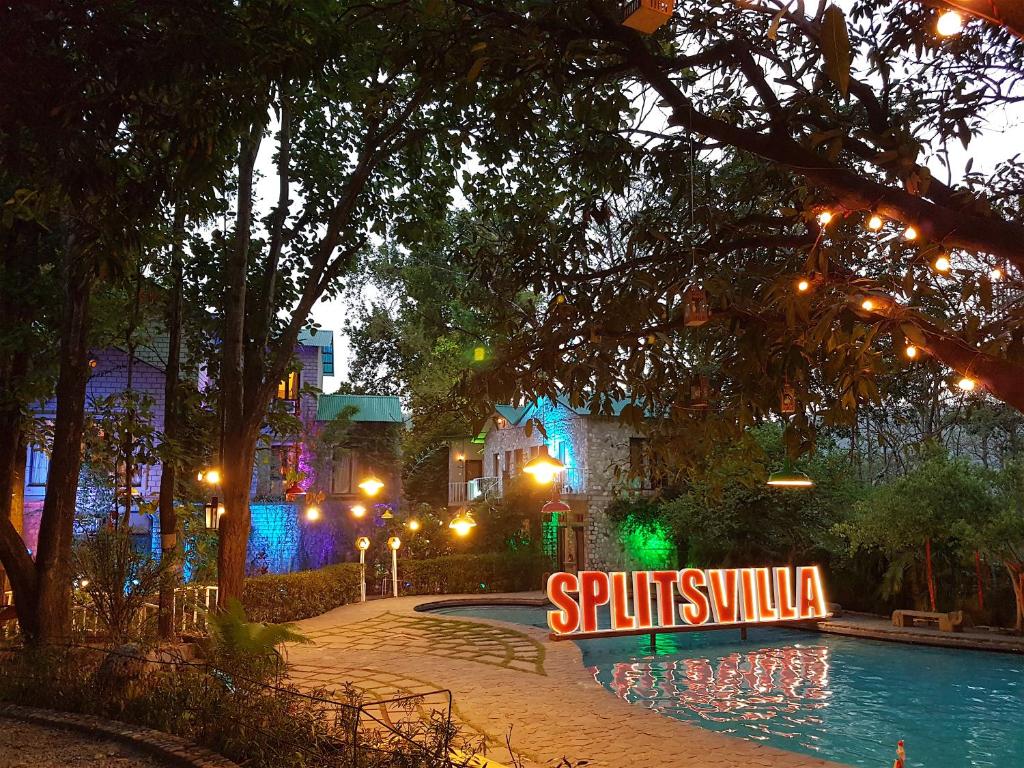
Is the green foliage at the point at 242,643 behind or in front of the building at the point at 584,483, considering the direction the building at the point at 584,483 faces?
in front

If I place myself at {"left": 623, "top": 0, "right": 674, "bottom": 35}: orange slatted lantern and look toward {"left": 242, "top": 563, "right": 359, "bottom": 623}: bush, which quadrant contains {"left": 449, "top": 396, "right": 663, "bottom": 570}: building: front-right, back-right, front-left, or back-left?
front-right

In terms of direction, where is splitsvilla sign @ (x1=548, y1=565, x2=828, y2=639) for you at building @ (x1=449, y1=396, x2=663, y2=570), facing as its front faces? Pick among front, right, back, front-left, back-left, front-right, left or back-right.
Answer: front-left

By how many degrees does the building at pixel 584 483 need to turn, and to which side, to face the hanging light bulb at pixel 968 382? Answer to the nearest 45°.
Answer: approximately 45° to its left

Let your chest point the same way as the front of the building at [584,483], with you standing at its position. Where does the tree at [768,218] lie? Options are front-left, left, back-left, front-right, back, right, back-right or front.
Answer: front-left

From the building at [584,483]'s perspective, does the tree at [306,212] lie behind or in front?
in front

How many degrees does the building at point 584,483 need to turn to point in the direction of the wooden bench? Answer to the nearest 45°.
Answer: approximately 90° to its left

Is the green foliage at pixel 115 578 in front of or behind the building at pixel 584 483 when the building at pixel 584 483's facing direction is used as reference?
in front
